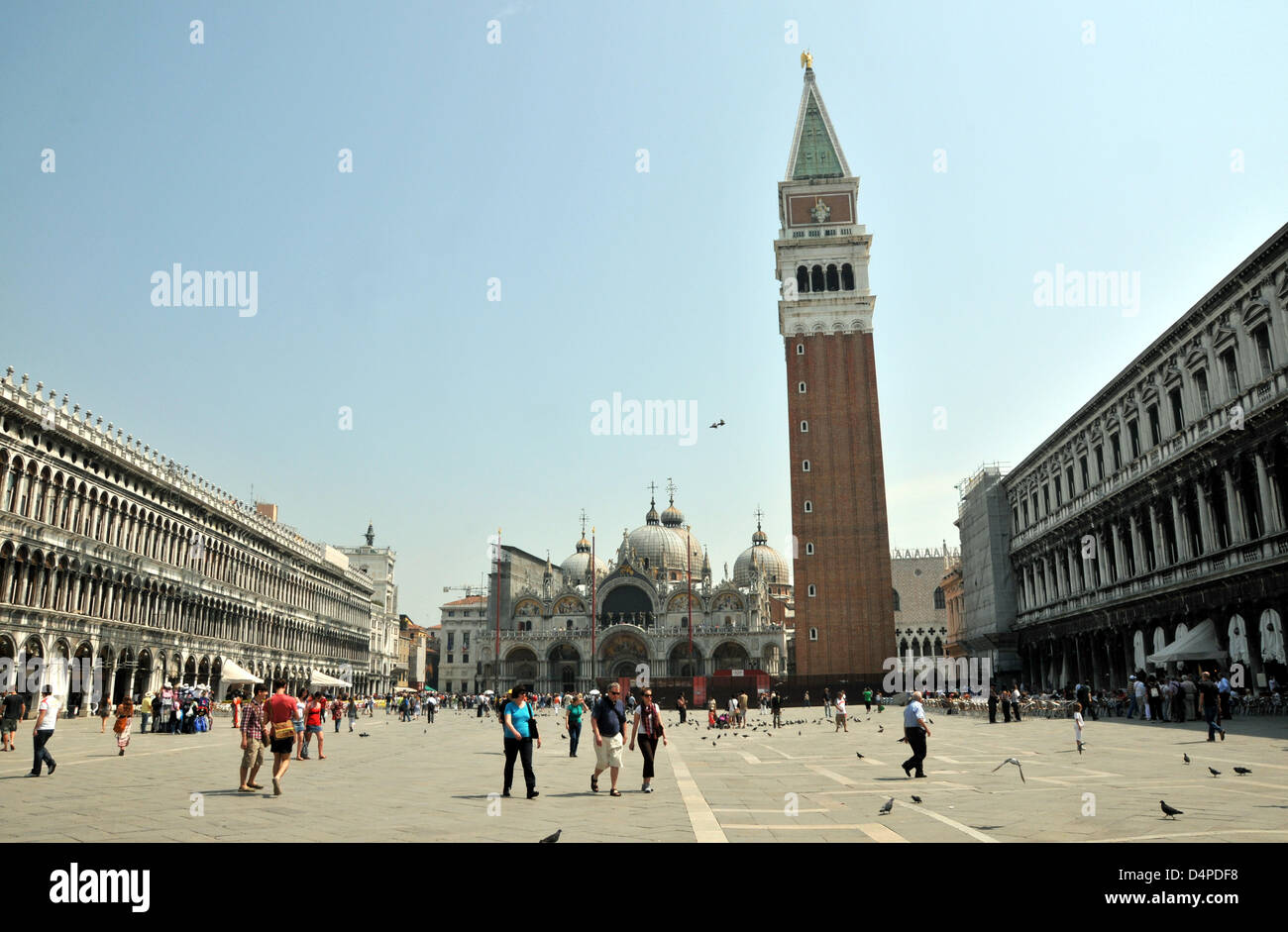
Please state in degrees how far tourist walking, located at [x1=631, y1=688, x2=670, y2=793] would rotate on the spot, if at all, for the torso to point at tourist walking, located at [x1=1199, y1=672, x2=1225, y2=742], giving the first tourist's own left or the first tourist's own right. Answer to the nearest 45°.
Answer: approximately 135° to the first tourist's own left

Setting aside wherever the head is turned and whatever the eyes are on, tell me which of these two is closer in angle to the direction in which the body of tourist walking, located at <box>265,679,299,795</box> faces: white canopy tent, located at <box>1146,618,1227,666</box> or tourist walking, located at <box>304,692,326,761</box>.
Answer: the tourist walking
